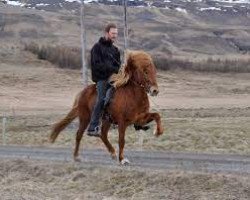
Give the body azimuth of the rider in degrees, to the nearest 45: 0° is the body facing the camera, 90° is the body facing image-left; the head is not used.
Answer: approximately 315°
